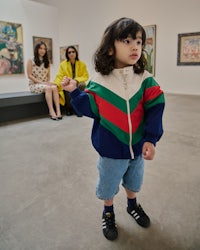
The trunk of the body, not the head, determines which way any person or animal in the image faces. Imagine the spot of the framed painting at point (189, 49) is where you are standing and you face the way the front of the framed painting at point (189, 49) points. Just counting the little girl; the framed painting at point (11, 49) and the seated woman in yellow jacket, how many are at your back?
0

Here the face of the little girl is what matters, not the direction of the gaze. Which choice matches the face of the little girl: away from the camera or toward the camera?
toward the camera

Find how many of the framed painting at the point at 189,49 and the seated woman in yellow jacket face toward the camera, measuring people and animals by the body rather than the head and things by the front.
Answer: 2

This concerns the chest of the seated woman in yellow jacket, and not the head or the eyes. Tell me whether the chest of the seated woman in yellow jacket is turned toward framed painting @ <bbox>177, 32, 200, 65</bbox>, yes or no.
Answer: no

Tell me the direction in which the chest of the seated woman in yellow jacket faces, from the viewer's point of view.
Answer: toward the camera

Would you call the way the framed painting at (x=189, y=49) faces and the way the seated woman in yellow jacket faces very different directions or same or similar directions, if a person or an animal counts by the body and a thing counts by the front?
same or similar directions

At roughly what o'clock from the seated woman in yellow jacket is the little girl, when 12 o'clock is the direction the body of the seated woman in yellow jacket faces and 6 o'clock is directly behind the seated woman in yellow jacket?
The little girl is roughly at 12 o'clock from the seated woman in yellow jacket.

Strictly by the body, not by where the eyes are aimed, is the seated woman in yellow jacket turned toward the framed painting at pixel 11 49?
no

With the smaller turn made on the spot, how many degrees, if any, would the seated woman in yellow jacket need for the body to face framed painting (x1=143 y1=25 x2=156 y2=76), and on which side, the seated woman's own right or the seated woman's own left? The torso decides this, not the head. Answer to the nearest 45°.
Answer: approximately 135° to the seated woman's own left

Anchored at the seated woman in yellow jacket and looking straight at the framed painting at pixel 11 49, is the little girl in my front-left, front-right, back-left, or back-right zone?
back-left

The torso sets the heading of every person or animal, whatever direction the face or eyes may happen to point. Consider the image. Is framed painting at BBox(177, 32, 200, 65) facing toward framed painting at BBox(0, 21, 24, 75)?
no

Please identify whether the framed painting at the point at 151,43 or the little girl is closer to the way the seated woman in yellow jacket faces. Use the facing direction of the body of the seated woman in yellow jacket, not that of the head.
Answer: the little girl

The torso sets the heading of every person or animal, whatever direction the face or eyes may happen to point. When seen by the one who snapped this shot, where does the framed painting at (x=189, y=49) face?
facing the viewer

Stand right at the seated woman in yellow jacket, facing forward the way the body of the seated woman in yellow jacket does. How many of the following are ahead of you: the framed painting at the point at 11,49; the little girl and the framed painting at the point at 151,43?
1

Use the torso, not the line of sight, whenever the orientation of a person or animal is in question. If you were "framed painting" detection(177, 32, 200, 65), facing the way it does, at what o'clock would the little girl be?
The little girl is roughly at 12 o'clock from the framed painting.
